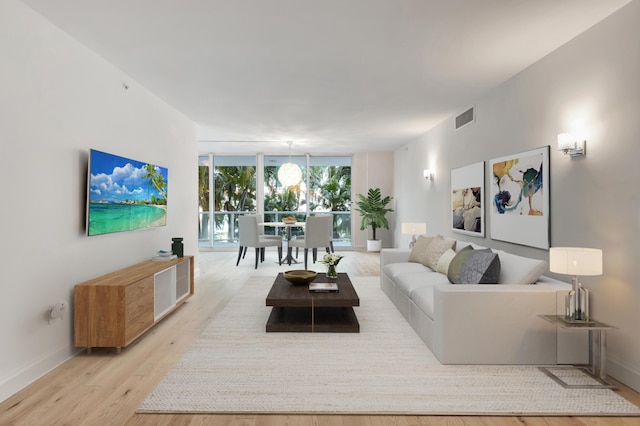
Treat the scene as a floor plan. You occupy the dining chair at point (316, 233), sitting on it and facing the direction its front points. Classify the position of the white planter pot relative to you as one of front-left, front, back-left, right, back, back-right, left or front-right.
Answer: right

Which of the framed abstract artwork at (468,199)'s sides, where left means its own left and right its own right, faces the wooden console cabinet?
front

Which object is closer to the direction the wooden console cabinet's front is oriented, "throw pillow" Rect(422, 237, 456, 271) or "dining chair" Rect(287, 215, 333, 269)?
the throw pillow

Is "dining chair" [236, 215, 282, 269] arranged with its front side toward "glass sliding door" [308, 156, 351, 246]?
yes

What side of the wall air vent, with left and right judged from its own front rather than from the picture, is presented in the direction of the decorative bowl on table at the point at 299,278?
front

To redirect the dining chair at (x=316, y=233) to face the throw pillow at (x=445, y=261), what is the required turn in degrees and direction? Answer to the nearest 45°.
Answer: approximately 180°

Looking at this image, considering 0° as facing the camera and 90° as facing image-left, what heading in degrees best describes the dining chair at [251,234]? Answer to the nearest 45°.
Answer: approximately 225°

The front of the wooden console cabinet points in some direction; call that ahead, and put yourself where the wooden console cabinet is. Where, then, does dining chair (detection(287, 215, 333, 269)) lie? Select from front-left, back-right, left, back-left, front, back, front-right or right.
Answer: left

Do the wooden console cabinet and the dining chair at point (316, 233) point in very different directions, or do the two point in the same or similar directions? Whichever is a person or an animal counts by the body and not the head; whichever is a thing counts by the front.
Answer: very different directions

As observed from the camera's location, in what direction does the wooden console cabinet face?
facing the viewer and to the right of the viewer

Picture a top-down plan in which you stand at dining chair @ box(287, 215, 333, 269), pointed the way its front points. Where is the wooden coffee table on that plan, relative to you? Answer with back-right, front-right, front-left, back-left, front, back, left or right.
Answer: back-left

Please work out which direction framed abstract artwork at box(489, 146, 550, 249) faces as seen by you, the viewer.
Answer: facing the viewer and to the left of the viewer

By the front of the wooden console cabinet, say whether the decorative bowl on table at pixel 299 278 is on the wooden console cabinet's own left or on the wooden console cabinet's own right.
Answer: on the wooden console cabinet's own left

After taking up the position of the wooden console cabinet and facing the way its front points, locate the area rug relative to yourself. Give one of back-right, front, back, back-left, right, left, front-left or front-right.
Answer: front

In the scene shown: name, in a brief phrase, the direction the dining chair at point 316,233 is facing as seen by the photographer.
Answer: facing away from the viewer and to the left of the viewer

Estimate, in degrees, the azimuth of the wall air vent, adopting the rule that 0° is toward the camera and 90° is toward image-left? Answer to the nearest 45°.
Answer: approximately 45°
